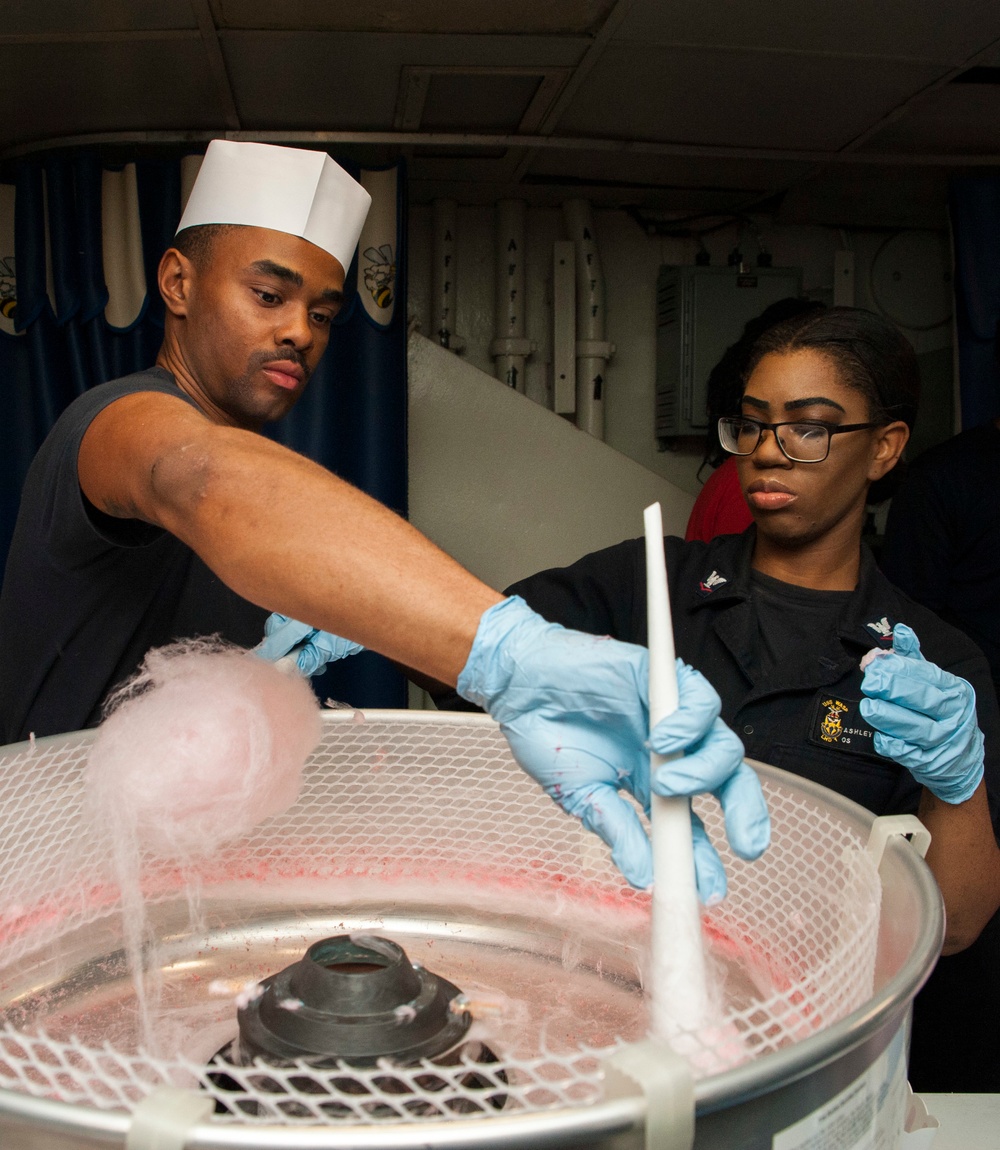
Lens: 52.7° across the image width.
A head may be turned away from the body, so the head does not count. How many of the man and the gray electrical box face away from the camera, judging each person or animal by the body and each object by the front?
0

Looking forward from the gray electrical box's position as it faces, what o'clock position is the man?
The man is roughly at 12 o'clock from the gray electrical box.

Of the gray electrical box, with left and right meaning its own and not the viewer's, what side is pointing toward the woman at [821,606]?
front

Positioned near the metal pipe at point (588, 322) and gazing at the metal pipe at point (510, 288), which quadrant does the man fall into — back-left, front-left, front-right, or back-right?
front-left

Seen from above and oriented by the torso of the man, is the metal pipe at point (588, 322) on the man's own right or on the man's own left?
on the man's own left

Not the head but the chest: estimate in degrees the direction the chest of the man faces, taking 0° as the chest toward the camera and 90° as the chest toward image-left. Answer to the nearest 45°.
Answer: approximately 315°

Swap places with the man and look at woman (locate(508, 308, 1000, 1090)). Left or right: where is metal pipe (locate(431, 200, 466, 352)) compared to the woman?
left

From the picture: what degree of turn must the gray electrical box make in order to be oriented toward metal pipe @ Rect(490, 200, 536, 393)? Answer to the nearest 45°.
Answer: approximately 90° to its right

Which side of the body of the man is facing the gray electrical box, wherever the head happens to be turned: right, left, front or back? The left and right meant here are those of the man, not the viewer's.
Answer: left

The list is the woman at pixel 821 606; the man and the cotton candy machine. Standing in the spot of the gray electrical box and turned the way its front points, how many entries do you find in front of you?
3

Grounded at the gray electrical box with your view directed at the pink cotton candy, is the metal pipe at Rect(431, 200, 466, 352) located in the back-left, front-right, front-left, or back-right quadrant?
front-right

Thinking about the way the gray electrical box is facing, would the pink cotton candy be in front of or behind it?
in front

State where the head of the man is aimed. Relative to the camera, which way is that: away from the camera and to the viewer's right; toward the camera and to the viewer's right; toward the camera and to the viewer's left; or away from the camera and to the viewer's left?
toward the camera and to the viewer's right

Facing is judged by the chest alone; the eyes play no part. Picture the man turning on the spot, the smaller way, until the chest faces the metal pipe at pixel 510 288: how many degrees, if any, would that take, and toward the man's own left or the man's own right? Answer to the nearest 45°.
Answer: approximately 135° to the man's own left

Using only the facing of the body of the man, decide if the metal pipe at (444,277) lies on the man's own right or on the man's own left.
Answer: on the man's own left

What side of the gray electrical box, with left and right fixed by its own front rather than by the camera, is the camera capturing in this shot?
front
